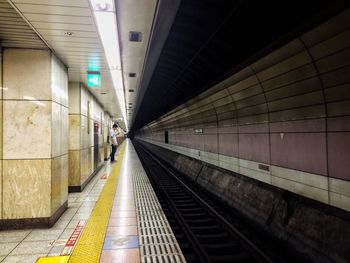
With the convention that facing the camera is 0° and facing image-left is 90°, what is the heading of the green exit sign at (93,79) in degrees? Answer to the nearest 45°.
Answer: approximately 0°

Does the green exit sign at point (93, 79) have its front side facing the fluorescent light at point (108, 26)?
yes
